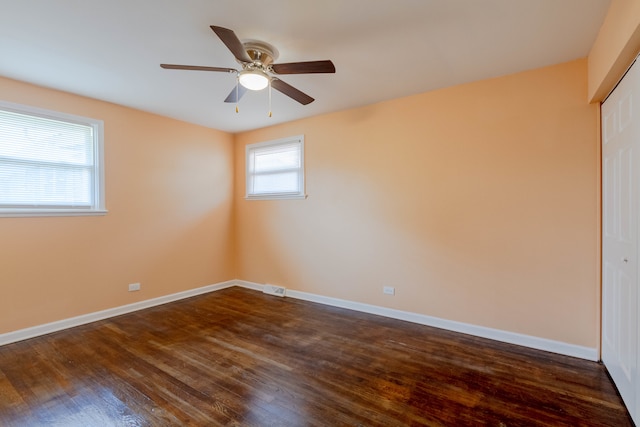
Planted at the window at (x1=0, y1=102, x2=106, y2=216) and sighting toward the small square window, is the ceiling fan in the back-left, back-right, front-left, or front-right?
front-right

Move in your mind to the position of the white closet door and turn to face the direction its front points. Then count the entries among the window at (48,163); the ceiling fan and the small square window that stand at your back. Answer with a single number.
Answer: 0

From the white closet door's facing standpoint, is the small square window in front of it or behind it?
in front

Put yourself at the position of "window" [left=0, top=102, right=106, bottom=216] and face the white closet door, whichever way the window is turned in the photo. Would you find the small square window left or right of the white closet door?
left

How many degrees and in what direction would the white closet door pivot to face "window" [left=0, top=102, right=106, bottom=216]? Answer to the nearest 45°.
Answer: approximately 45° to its left

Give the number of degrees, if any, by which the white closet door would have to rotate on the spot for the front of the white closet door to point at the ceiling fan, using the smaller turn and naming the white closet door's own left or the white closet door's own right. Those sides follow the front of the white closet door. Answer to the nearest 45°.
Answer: approximately 45° to the white closet door's own left

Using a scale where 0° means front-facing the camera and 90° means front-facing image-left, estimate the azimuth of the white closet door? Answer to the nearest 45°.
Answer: approximately 90°
